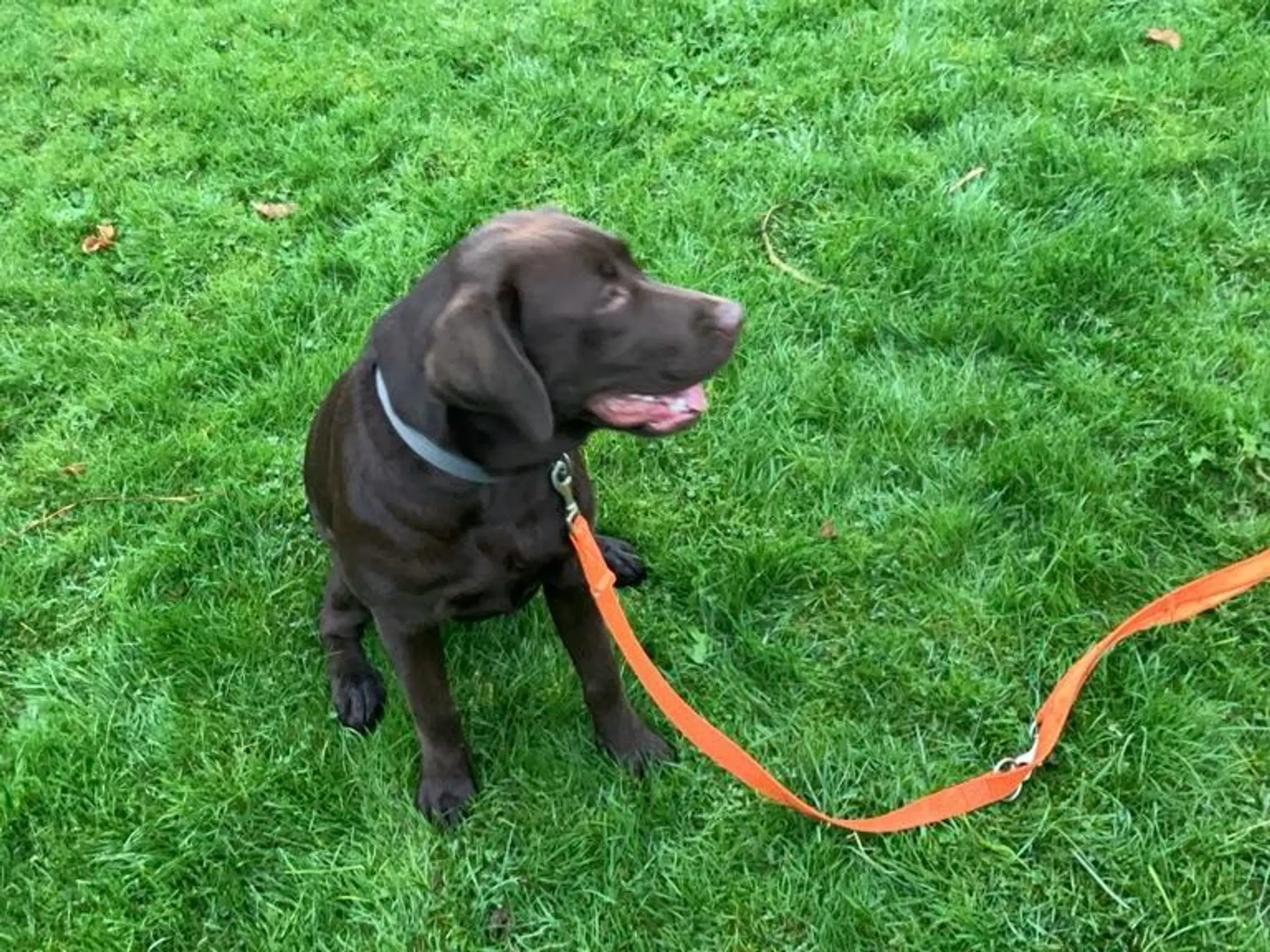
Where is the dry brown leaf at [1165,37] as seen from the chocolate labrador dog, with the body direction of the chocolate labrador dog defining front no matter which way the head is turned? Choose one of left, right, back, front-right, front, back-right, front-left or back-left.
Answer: left

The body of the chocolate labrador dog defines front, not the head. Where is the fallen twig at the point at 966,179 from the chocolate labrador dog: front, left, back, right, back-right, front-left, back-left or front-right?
left

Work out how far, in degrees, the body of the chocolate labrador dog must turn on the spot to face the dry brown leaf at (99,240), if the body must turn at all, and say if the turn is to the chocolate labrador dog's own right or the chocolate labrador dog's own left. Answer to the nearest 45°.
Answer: approximately 180°

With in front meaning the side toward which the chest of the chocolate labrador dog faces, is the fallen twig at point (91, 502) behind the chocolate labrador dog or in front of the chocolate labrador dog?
behind

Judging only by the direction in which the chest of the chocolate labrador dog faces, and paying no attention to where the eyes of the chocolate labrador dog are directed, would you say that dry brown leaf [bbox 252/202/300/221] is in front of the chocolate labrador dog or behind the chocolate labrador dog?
behind

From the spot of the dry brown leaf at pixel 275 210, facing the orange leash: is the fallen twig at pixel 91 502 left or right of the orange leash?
right

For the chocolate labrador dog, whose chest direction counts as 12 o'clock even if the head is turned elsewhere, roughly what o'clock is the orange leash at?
The orange leash is roughly at 11 o'clock from the chocolate labrador dog.

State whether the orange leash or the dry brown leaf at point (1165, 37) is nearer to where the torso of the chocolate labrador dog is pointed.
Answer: the orange leash

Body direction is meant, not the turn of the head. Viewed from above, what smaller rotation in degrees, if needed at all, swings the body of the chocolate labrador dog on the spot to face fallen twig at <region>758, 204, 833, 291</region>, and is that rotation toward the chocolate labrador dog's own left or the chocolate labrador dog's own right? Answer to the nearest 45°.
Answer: approximately 90° to the chocolate labrador dog's own left

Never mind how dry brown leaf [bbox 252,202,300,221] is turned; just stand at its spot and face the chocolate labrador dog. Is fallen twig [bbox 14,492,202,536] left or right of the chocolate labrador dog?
right

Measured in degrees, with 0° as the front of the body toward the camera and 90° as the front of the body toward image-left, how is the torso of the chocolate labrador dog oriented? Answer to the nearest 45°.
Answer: approximately 315°
